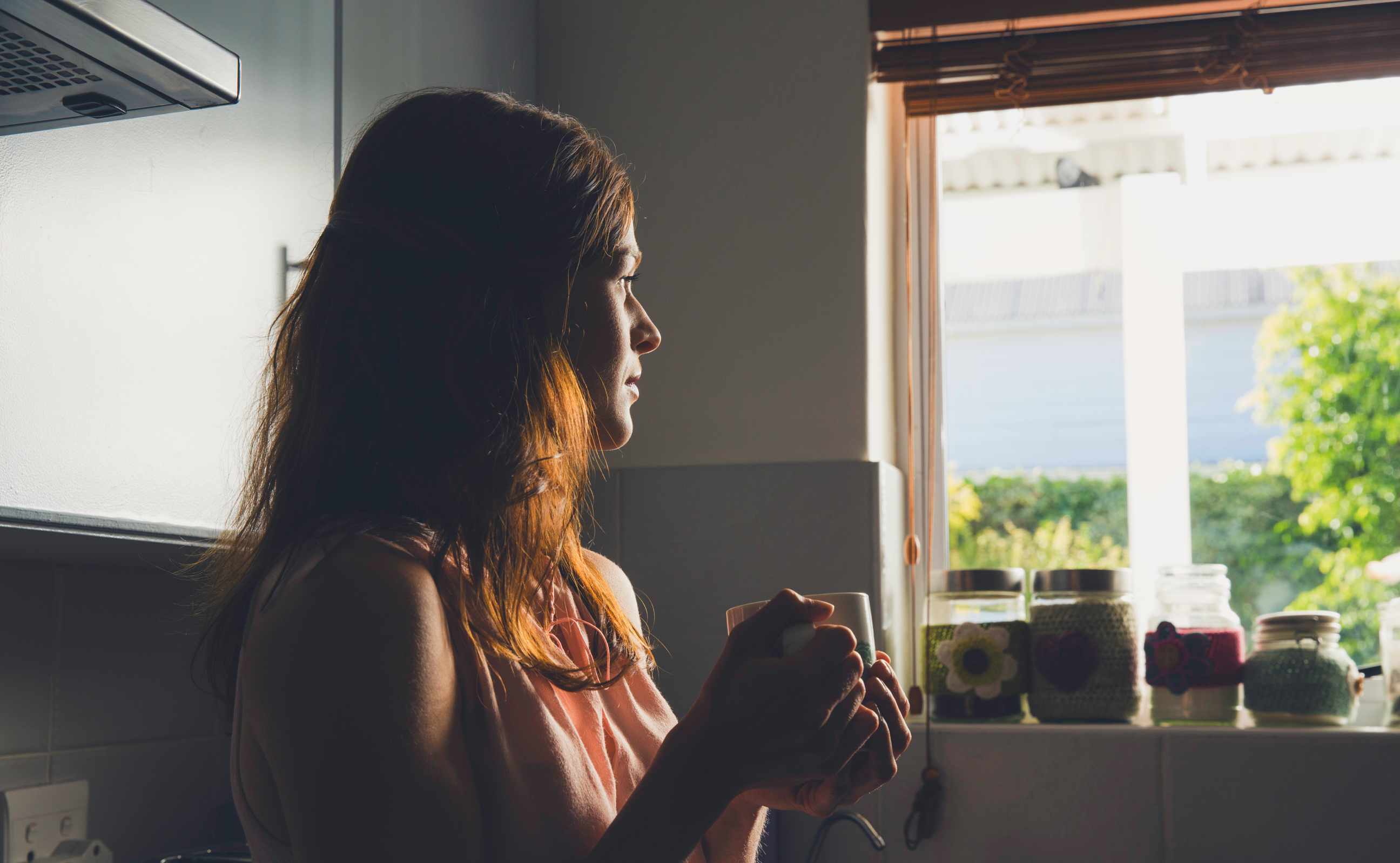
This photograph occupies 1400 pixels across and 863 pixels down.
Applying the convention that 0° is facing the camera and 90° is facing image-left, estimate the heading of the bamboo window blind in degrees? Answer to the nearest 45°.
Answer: approximately 0°

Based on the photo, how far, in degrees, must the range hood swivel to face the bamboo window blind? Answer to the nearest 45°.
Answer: approximately 45° to its left

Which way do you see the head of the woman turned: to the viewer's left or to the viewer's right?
to the viewer's right

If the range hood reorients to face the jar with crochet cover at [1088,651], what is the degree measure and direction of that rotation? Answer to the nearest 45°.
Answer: approximately 45° to its left

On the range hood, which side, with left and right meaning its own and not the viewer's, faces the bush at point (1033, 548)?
left
